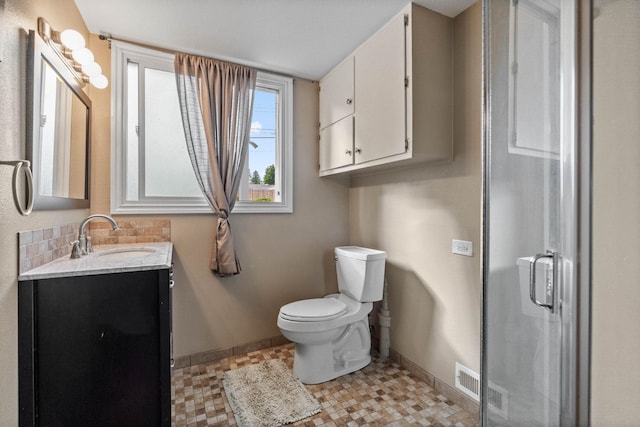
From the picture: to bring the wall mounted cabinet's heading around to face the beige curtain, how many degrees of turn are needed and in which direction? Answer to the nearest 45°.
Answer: approximately 45° to its right

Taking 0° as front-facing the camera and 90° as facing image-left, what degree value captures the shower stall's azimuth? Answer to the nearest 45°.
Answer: approximately 45°

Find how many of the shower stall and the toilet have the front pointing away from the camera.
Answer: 0

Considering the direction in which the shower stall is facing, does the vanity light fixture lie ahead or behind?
ahead

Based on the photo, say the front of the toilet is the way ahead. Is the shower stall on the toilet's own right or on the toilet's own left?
on the toilet's own left

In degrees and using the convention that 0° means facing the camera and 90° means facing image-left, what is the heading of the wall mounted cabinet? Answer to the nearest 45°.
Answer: approximately 45°

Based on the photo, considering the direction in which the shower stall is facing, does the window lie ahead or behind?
ahead

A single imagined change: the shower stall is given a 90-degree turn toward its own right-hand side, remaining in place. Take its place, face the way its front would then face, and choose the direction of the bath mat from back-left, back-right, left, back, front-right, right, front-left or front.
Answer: front-left

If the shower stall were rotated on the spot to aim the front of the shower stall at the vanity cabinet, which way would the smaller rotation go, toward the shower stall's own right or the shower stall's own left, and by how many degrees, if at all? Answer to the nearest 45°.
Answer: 0° — it already faces it

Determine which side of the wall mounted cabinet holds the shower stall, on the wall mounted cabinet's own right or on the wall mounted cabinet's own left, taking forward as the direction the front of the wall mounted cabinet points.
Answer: on the wall mounted cabinet's own left
